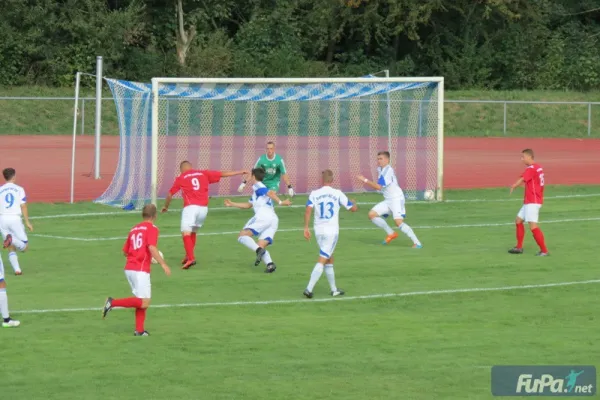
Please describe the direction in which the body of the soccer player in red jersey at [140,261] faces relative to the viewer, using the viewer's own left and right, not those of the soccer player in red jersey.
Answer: facing away from the viewer and to the right of the viewer

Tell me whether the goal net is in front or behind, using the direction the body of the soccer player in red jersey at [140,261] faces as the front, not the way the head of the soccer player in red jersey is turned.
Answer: in front

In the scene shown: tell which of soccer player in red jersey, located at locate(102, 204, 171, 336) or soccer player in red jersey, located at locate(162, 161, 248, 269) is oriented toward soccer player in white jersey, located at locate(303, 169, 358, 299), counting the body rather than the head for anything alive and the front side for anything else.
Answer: soccer player in red jersey, located at locate(102, 204, 171, 336)

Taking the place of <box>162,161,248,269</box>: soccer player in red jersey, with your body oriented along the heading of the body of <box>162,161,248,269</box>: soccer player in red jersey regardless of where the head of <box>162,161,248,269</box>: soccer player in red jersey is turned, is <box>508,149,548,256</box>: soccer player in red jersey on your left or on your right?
on your right

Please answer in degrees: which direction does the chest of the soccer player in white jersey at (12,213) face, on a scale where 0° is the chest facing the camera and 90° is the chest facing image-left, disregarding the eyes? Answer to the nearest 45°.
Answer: approximately 225°

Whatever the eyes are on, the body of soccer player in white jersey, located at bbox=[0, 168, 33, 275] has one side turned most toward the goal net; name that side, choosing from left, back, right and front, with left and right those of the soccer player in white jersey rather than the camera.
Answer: front

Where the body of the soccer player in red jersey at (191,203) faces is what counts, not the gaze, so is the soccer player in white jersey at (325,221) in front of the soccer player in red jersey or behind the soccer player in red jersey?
behind

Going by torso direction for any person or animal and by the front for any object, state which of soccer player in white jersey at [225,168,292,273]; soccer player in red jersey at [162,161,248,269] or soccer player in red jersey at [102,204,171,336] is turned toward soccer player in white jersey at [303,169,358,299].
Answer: soccer player in red jersey at [102,204,171,336]

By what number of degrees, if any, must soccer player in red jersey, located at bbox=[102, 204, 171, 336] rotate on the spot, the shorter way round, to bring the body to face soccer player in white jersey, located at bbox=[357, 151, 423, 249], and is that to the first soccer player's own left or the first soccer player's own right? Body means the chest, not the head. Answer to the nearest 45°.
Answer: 0° — they already face them

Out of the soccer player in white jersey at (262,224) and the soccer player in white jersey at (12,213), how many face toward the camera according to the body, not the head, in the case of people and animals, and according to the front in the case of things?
0

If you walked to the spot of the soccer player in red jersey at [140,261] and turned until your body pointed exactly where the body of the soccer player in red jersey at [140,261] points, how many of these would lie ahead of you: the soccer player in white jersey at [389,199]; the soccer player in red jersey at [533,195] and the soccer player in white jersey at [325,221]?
3

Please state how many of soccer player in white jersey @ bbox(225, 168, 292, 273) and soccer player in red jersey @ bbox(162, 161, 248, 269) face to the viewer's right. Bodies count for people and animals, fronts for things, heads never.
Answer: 0

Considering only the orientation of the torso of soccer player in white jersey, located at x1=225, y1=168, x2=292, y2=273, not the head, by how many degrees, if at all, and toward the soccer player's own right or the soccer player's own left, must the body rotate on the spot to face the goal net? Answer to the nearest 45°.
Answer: approximately 45° to the soccer player's own right

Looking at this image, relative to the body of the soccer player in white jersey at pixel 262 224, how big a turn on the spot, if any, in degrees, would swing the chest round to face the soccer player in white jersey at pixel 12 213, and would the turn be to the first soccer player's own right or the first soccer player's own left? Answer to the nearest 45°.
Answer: approximately 45° to the first soccer player's own left

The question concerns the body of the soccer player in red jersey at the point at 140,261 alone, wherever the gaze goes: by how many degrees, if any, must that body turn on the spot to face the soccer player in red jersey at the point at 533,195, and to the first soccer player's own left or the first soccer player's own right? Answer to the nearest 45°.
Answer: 0° — they already face them

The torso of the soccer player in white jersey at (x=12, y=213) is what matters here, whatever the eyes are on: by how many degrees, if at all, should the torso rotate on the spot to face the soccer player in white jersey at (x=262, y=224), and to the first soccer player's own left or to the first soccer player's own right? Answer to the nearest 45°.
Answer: approximately 45° to the first soccer player's own right

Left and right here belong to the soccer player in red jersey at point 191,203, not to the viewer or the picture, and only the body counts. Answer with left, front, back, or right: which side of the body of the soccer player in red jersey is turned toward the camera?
back
